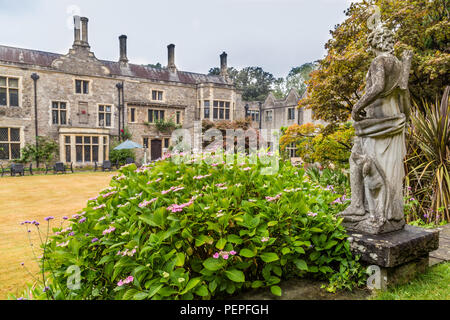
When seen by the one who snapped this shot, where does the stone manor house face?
facing the viewer and to the right of the viewer

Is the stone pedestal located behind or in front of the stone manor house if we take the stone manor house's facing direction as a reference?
in front

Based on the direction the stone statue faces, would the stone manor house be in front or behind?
in front

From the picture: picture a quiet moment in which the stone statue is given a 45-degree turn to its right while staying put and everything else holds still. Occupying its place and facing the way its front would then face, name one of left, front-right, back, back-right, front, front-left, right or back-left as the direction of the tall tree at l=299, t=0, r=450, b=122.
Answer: front

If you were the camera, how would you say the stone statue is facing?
facing away from the viewer and to the left of the viewer
